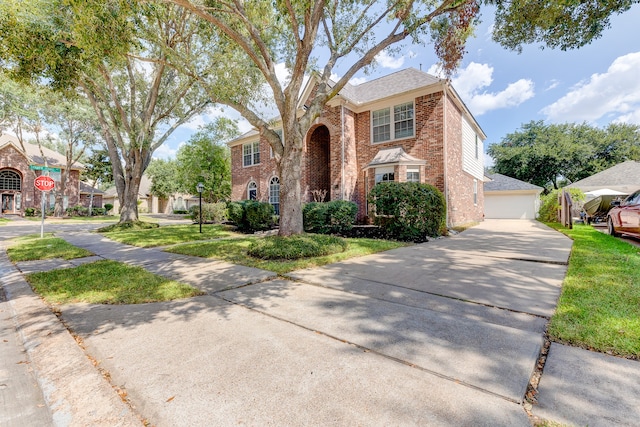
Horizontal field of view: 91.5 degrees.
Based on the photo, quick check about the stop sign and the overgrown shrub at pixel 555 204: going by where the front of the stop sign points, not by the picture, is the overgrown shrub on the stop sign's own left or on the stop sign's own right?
on the stop sign's own left

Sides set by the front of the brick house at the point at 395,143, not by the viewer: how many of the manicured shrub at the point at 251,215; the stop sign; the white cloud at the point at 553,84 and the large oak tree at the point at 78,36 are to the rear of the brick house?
1

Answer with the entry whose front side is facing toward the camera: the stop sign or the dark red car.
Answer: the stop sign

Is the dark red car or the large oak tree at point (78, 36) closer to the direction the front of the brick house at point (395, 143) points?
the large oak tree

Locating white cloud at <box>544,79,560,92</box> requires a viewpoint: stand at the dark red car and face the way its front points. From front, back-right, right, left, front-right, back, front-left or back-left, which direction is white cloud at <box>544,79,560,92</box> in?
front-right

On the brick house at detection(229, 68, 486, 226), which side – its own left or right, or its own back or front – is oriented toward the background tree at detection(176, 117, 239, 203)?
right

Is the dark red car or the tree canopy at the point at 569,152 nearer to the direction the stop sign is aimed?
the dark red car

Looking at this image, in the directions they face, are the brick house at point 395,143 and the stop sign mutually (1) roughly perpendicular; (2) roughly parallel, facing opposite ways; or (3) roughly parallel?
roughly perpendicular

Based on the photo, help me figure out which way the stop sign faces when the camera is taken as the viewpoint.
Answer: facing the viewer

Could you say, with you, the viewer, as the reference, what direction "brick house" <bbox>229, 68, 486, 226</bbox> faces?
facing the viewer and to the left of the viewer

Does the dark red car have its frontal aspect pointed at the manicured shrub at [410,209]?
no

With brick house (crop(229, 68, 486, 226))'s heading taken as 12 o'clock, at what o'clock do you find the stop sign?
The stop sign is roughly at 1 o'clock from the brick house.

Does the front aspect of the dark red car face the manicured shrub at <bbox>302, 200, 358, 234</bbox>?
no

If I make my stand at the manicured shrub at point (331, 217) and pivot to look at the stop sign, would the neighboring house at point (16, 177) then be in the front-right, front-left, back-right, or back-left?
front-right

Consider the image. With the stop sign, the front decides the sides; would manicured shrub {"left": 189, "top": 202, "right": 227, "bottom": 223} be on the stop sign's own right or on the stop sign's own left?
on the stop sign's own left
